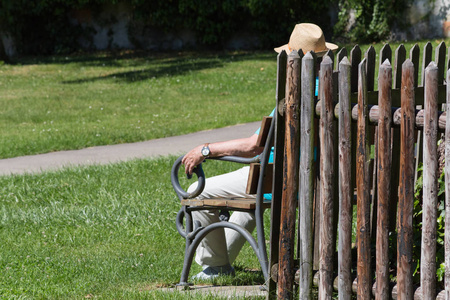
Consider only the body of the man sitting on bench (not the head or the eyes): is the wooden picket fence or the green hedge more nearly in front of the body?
the green hedge

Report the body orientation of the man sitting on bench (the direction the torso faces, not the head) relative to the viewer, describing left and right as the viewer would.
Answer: facing to the left of the viewer

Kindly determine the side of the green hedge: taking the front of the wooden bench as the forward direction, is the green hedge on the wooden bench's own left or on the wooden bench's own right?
on the wooden bench's own right

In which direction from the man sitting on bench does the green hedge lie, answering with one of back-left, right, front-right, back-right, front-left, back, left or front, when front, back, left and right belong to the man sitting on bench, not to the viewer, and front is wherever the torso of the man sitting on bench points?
right

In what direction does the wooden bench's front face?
to the viewer's left

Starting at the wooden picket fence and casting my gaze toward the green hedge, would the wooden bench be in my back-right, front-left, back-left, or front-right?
front-left
